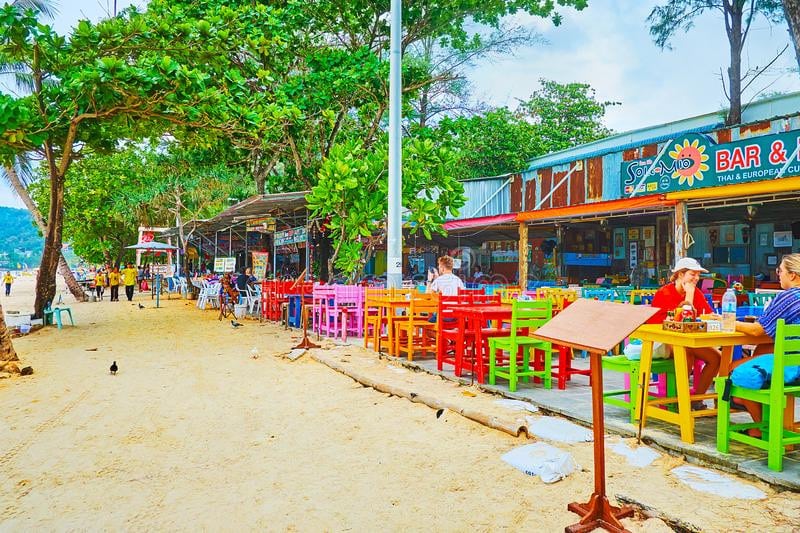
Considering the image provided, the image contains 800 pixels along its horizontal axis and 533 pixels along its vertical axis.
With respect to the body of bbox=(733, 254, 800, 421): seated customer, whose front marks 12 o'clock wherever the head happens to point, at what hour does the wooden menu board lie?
The wooden menu board is roughly at 10 o'clock from the seated customer.

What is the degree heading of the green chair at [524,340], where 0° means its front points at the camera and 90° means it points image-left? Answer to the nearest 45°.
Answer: approximately 135°

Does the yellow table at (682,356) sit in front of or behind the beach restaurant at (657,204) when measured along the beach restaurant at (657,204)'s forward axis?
in front

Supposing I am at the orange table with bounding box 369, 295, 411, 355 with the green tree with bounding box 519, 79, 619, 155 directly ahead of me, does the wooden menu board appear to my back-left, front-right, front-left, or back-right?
back-right

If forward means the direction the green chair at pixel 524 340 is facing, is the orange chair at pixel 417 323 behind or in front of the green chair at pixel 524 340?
in front

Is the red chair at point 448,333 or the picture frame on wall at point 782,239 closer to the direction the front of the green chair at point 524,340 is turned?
the red chair

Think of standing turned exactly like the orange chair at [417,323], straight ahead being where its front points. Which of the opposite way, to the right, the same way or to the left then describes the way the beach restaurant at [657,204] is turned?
to the left

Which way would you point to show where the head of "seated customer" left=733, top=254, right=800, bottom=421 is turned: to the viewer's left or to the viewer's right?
to the viewer's left

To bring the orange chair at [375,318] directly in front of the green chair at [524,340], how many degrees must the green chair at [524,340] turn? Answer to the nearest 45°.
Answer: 0° — it already faces it

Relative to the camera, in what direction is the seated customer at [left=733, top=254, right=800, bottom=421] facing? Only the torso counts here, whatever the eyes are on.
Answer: to the viewer's left

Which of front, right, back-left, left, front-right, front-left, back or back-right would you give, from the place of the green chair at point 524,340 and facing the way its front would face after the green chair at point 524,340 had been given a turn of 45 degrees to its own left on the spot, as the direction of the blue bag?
back-left

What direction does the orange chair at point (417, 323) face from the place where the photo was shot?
facing away from the viewer and to the left of the viewer
